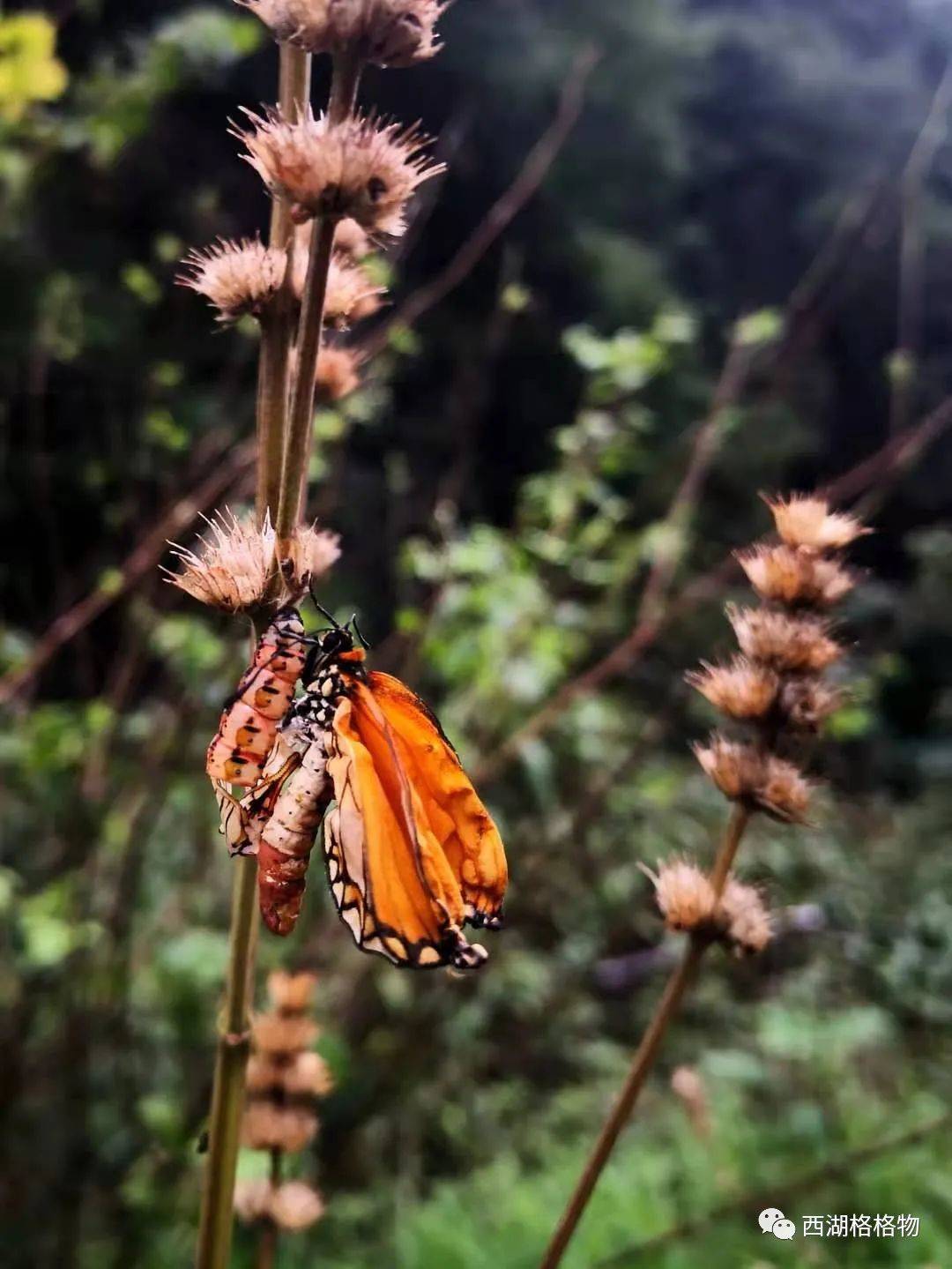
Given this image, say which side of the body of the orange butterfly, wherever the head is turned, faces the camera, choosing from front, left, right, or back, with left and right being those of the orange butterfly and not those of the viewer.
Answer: left
